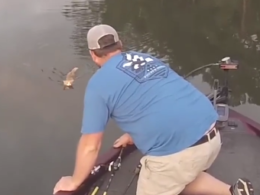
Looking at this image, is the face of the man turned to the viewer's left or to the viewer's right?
to the viewer's left

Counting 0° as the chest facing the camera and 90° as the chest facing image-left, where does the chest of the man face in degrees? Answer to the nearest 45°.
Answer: approximately 135°

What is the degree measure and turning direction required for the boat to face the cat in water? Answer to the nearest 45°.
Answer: approximately 90° to its left

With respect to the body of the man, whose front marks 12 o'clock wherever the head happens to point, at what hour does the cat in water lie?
The cat in water is roughly at 1 o'clock from the man.

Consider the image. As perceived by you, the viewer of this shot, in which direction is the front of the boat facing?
facing away from the viewer and to the right of the viewer
